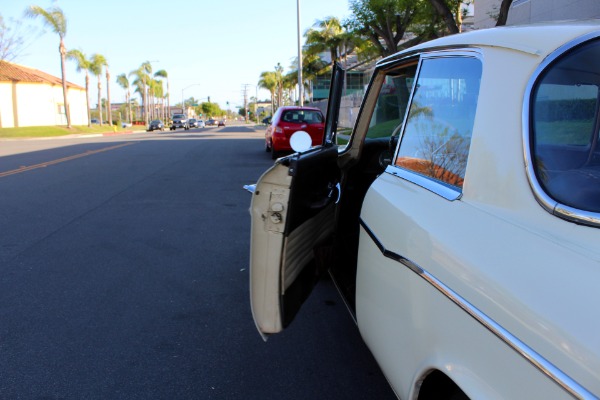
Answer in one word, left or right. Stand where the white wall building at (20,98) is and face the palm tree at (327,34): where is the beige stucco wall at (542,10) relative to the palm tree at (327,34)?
right

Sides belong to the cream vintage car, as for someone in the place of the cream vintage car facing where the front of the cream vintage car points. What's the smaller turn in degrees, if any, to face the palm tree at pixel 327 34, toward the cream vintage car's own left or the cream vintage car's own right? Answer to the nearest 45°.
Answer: approximately 45° to the cream vintage car's own right

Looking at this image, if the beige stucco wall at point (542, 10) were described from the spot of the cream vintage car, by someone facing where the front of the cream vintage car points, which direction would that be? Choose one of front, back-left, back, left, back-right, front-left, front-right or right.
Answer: front-right

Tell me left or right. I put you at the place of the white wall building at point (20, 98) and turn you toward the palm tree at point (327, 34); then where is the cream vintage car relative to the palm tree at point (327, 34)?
right

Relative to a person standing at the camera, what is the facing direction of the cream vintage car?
facing away from the viewer and to the left of the viewer

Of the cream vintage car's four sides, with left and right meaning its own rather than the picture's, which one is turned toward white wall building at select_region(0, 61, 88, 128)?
front

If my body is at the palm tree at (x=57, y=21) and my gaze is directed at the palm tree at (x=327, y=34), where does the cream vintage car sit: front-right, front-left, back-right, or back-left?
front-right

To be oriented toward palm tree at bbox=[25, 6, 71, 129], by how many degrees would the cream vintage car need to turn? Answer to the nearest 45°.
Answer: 0° — it already faces it

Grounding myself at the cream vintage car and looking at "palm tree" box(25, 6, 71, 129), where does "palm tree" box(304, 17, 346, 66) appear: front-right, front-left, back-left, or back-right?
front-right

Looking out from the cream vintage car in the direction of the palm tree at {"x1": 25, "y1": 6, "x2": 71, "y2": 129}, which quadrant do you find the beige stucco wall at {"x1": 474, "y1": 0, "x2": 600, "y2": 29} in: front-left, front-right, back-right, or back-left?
front-right

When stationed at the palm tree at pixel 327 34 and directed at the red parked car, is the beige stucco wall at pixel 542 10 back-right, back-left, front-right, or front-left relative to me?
front-left

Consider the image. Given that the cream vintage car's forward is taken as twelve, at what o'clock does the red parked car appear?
The red parked car is roughly at 1 o'clock from the cream vintage car.

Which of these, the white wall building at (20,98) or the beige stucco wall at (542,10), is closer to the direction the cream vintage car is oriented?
the white wall building
